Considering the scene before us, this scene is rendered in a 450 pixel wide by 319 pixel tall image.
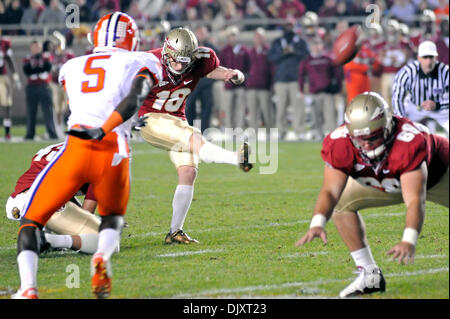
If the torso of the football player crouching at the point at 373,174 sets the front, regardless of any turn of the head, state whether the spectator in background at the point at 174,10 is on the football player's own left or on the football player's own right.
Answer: on the football player's own right

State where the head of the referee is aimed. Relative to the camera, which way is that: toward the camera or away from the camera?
toward the camera

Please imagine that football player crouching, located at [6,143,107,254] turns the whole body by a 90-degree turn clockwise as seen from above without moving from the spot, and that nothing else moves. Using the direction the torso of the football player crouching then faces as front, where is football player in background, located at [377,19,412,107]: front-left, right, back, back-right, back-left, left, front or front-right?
back-left

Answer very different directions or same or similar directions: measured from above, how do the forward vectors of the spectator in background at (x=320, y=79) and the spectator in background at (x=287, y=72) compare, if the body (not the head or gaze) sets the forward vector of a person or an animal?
same or similar directions

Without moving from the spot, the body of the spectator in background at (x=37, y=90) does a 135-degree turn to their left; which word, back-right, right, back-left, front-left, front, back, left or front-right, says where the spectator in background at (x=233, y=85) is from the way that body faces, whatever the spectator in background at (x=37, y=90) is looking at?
front-right

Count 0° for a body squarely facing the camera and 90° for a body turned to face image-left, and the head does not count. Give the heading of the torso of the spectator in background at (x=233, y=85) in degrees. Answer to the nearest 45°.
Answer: approximately 0°

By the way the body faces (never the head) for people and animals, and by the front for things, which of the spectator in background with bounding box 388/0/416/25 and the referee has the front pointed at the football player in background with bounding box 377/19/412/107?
the spectator in background with bounding box 388/0/416/25

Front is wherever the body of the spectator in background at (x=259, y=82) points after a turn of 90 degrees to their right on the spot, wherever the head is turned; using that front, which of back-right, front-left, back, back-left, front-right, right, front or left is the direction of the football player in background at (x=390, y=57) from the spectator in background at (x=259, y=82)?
back

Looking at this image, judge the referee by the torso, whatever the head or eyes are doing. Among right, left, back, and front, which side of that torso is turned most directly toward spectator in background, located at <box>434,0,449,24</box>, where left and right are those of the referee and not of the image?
back

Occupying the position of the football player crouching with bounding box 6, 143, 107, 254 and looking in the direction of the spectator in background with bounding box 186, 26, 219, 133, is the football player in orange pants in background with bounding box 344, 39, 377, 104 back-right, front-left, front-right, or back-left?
front-right

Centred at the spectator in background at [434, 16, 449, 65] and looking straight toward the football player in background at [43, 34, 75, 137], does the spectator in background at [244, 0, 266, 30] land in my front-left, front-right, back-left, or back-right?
front-right

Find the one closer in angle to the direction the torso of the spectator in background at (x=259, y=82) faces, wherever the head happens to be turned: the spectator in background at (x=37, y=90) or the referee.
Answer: the referee

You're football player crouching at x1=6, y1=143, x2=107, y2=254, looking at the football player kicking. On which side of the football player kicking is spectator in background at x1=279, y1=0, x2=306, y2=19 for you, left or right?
left

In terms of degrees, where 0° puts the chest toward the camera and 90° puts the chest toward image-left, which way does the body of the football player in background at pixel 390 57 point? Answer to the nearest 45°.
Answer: approximately 0°

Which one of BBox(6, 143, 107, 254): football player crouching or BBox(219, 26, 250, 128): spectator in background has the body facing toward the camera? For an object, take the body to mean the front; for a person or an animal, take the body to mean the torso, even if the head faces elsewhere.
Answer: the spectator in background

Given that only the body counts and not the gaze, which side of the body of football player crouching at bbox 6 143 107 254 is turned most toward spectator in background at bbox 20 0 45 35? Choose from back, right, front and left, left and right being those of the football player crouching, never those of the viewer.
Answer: left

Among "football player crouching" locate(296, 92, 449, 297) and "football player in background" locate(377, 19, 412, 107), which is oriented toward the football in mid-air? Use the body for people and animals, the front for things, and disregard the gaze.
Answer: the football player in background

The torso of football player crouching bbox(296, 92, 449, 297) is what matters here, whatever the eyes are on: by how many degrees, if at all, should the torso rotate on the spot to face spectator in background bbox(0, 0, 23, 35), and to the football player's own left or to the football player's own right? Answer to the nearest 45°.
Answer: approximately 90° to the football player's own right

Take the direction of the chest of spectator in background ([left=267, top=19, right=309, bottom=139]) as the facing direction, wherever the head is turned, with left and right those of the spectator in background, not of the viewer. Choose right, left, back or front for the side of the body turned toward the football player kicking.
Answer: front

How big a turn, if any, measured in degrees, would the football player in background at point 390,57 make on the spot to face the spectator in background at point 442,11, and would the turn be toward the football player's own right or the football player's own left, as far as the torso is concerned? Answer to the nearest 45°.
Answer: approximately 135° to the football player's own left

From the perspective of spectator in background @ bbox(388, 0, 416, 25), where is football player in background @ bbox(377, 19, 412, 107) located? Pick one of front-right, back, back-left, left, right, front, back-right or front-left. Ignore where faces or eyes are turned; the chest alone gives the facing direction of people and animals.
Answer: front

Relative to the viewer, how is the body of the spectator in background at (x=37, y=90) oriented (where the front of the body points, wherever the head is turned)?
toward the camera
